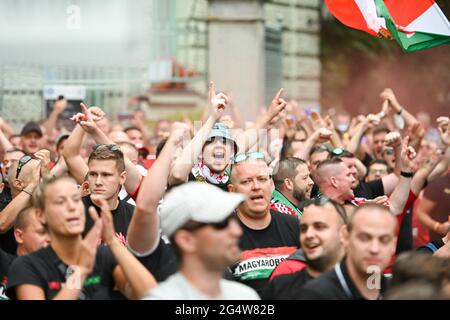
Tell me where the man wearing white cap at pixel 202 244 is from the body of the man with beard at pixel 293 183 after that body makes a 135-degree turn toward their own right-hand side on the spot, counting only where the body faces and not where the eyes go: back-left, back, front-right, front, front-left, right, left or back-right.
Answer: front-left

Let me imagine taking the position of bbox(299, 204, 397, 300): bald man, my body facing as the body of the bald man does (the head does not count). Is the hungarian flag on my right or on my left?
on my left

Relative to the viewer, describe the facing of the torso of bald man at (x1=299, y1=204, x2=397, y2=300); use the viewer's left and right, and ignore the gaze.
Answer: facing the viewer and to the right of the viewer

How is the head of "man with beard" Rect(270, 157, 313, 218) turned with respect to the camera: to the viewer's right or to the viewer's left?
to the viewer's right

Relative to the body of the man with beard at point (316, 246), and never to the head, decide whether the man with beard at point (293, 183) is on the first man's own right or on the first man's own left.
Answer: on the first man's own right

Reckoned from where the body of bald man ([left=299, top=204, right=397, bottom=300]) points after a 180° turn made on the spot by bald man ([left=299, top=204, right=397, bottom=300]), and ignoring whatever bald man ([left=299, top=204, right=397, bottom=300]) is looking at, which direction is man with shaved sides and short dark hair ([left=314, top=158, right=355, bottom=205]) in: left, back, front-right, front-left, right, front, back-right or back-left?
front-right
